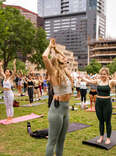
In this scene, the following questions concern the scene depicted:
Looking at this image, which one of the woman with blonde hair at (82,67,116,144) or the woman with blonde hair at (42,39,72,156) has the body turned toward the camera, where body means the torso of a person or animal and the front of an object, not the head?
the woman with blonde hair at (82,67,116,144)

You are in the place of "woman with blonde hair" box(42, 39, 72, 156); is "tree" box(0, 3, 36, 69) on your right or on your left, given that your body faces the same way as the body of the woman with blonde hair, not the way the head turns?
on your left

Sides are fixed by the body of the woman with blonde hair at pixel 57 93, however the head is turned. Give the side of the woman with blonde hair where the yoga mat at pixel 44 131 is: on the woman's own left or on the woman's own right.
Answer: on the woman's own left

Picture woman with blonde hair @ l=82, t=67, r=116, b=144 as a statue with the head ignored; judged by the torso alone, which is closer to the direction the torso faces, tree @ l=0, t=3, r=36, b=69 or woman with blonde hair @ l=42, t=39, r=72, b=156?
the woman with blonde hair

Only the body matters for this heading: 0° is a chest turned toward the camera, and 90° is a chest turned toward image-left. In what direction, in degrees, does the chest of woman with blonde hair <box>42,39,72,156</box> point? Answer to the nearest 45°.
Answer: approximately 225°

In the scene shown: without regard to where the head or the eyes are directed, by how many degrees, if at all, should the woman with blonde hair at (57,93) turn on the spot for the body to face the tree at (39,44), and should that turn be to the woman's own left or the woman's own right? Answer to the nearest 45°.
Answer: approximately 45° to the woman's own left

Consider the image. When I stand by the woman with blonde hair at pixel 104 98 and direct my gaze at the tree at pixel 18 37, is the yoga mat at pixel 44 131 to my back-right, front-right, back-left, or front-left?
front-left

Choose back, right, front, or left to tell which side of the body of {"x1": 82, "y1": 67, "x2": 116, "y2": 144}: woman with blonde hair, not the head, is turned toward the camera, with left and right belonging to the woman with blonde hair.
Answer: front

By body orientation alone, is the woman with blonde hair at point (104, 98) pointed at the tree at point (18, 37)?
no

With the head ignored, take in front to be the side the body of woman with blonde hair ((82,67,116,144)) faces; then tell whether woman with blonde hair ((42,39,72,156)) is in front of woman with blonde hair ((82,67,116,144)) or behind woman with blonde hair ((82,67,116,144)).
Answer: in front

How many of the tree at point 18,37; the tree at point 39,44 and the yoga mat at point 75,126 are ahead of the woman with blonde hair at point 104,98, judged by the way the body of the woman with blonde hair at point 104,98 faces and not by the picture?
0

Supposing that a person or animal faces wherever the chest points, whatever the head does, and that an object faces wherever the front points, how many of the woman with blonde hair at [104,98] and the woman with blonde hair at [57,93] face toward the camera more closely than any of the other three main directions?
1

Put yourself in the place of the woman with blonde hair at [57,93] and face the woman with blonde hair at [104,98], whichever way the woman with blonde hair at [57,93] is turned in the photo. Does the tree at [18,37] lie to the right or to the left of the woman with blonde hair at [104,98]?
left

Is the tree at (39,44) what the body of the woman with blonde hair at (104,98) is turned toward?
no

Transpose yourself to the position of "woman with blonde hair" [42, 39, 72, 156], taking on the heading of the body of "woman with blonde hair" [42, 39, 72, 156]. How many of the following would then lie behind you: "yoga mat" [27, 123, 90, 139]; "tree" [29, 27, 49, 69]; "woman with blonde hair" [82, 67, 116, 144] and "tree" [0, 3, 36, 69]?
0
